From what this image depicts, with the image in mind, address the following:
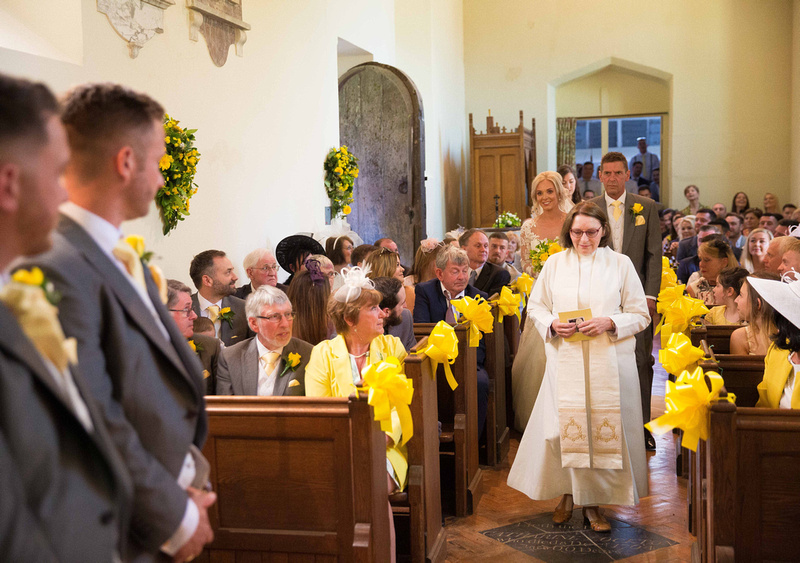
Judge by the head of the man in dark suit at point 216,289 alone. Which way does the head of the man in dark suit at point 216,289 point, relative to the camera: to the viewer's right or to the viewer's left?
to the viewer's right

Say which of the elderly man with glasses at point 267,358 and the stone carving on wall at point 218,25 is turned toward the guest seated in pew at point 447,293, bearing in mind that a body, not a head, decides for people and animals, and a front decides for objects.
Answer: the stone carving on wall

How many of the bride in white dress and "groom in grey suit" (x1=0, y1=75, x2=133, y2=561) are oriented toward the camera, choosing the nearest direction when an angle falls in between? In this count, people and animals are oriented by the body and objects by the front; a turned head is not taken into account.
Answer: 1

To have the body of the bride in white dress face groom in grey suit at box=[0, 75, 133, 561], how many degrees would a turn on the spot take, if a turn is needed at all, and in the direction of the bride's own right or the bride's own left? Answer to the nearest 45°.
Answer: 0° — they already face them

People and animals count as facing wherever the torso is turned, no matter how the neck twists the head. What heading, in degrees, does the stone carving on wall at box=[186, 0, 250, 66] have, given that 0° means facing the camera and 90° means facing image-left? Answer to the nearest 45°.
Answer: approximately 315°

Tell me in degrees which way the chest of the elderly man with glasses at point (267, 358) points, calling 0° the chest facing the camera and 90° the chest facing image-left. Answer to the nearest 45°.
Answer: approximately 315°

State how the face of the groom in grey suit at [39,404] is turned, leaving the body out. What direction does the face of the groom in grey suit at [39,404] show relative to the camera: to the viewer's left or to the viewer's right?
to the viewer's right

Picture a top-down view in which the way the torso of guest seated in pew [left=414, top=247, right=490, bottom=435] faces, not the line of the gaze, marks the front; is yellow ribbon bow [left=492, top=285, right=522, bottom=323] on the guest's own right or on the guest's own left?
on the guest's own left

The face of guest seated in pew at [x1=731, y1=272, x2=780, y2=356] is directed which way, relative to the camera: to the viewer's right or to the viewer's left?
to the viewer's left

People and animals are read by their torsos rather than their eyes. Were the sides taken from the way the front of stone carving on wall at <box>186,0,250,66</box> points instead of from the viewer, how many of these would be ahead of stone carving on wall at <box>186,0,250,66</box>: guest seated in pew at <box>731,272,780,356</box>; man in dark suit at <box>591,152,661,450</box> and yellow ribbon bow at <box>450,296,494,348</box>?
3

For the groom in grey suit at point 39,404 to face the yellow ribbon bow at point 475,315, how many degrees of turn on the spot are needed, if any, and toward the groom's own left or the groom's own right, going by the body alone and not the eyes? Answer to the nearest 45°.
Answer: approximately 45° to the groom's own left

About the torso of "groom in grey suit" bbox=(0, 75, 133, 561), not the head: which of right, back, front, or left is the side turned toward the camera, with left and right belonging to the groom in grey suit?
right
